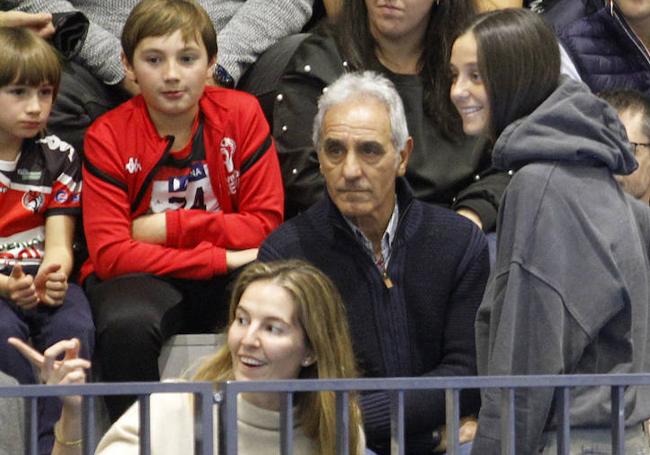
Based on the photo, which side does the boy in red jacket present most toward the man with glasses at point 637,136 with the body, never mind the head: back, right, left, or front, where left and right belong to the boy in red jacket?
left

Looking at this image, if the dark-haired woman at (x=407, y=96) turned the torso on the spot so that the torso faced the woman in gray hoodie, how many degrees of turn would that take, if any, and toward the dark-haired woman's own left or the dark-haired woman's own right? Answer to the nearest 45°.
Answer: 0° — they already face them

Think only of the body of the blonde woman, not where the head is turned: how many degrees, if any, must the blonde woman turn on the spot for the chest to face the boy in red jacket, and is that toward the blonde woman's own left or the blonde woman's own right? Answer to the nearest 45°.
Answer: approximately 135° to the blonde woman's own right

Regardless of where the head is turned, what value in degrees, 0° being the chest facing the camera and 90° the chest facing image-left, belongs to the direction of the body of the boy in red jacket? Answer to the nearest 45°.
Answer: approximately 0°

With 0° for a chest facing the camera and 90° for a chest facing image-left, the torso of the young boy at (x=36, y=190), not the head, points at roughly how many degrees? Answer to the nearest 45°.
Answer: approximately 0°

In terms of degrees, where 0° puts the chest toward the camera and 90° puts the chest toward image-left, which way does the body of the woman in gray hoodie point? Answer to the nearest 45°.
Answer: approximately 90°

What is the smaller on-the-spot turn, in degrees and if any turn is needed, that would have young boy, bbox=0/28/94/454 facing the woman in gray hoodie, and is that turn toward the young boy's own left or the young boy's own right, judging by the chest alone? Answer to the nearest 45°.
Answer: approximately 45° to the young boy's own left
